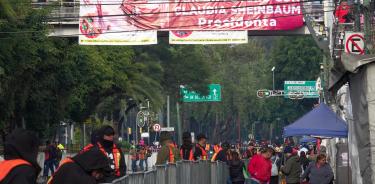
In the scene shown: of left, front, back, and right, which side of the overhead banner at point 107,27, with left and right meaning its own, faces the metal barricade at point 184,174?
front

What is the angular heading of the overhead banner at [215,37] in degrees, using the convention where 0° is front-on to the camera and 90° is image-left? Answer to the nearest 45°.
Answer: approximately 0°

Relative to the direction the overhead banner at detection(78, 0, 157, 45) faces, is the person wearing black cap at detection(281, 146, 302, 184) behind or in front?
in front

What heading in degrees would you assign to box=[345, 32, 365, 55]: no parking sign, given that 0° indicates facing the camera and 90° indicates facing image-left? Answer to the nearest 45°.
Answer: approximately 0°

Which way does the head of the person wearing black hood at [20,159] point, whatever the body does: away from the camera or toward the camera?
away from the camera

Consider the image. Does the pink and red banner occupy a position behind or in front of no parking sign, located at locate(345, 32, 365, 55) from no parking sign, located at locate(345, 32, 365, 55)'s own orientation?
behind

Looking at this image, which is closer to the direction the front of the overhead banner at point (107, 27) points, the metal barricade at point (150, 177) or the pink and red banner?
the metal barricade

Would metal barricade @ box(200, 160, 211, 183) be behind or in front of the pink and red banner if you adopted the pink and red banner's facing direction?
in front

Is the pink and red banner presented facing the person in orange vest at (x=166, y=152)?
yes
